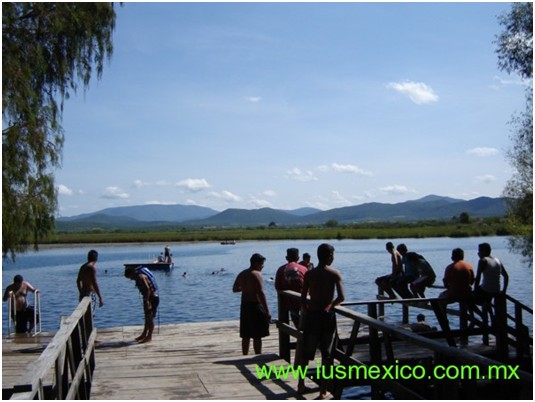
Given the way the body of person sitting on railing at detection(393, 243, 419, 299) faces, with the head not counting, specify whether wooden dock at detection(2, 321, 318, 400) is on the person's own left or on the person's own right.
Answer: on the person's own left

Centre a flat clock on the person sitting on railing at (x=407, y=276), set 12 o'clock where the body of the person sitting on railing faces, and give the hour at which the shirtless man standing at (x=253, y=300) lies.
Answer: The shirtless man standing is roughly at 10 o'clock from the person sitting on railing.

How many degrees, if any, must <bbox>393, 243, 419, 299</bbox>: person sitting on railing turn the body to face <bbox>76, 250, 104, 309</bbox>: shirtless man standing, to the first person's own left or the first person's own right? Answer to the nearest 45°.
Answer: approximately 45° to the first person's own left

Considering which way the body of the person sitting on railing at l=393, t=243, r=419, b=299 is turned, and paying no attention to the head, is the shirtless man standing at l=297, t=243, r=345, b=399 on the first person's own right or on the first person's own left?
on the first person's own left

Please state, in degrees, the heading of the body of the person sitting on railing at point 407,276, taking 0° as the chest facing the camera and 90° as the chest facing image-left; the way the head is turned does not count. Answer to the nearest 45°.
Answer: approximately 90°
